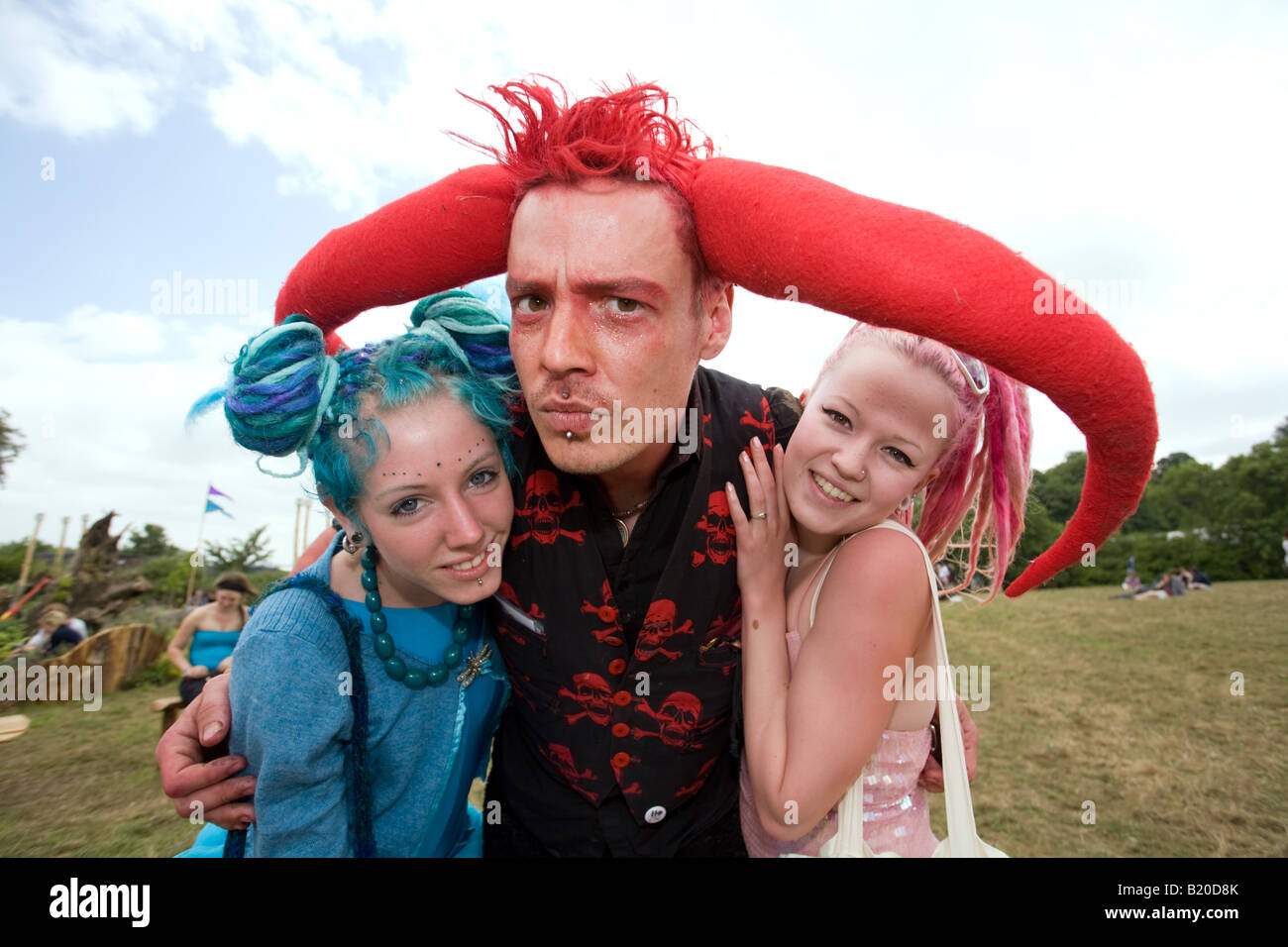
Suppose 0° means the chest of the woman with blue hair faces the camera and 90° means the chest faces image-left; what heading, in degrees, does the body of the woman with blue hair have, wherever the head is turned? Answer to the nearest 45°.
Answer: approximately 315°

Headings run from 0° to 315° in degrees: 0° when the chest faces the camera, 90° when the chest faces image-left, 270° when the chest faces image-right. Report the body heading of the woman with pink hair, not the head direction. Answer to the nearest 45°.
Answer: approximately 45°

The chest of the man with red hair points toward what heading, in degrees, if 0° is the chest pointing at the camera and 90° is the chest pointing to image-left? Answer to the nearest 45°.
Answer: approximately 0°

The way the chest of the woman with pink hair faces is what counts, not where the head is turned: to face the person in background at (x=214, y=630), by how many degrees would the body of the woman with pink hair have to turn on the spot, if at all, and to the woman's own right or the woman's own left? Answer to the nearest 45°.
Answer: approximately 90° to the woman's own right

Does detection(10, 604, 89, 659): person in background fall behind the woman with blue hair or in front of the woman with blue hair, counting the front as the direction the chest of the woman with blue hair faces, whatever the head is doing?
behind
